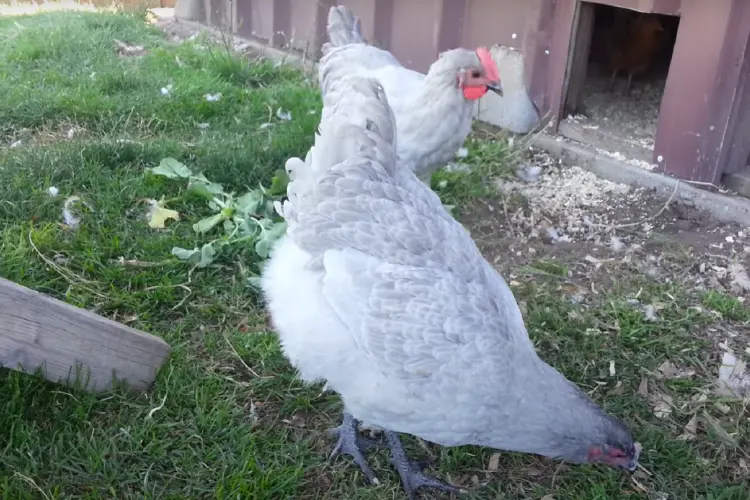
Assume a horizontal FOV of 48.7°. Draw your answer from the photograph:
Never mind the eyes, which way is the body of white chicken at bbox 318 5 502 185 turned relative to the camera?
to the viewer's right

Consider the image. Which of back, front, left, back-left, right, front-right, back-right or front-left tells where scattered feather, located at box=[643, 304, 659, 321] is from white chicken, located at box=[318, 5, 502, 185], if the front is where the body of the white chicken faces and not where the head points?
front-right

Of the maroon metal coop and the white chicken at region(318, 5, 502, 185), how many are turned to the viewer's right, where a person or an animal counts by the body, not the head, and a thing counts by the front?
1

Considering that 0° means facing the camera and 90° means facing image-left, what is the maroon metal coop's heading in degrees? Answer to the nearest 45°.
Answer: approximately 45°

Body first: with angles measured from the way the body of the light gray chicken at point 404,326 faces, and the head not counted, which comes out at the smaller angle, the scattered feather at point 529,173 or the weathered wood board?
the scattered feather

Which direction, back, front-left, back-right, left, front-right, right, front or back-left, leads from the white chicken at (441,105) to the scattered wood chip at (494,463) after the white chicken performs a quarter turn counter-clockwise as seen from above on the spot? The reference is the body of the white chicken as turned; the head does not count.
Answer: back
